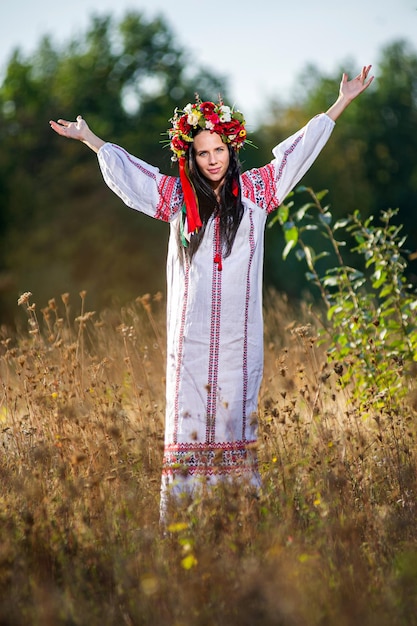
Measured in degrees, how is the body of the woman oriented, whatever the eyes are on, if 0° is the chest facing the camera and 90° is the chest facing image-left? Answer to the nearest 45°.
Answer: approximately 0°
